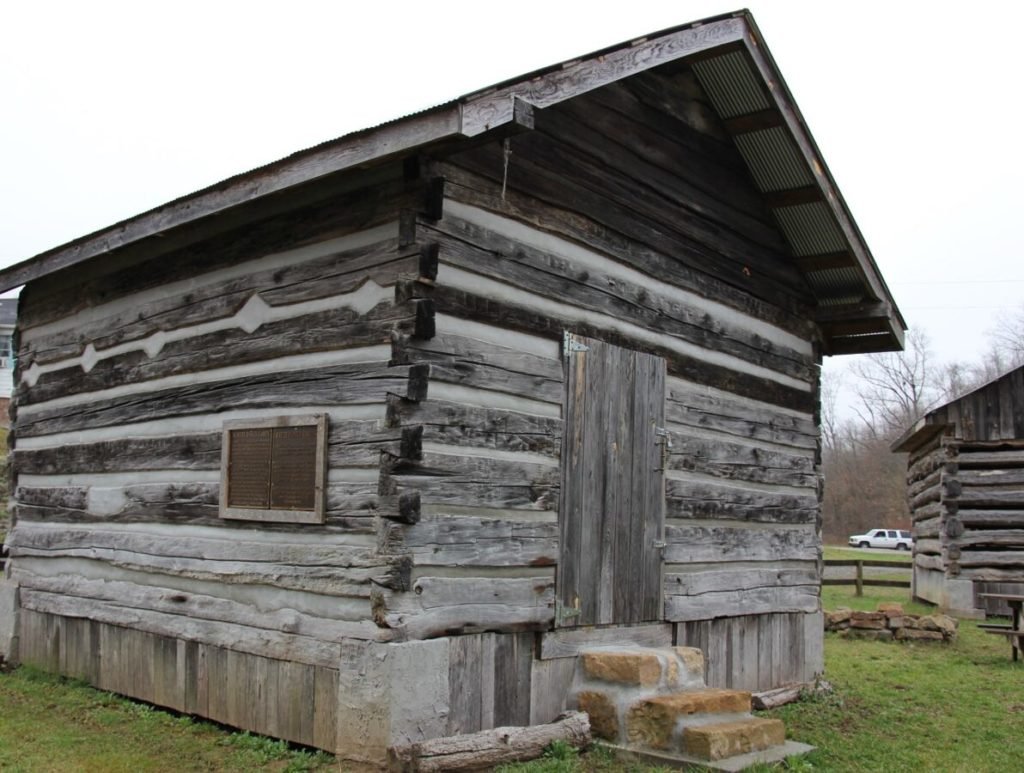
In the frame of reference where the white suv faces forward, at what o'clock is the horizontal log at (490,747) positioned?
The horizontal log is roughly at 9 o'clock from the white suv.

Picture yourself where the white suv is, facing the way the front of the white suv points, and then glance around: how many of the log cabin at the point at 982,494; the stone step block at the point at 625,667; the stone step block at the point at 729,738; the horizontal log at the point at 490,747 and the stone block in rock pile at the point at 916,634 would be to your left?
5

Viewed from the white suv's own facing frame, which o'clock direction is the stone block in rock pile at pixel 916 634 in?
The stone block in rock pile is roughly at 9 o'clock from the white suv.

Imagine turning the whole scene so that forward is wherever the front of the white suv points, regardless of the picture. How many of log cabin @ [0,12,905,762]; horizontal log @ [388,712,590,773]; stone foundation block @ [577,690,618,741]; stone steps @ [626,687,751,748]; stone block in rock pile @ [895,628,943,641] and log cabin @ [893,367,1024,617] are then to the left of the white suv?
6

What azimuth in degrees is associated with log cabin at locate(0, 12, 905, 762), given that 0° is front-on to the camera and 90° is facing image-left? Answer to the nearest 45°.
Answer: approximately 315°

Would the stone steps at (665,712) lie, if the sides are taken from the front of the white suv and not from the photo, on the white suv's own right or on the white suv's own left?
on the white suv's own left

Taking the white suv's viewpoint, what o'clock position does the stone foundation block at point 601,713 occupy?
The stone foundation block is roughly at 9 o'clock from the white suv.

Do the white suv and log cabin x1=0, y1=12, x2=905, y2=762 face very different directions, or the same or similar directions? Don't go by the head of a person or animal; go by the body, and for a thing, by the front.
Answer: very different directions

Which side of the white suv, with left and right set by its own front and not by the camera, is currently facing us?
left

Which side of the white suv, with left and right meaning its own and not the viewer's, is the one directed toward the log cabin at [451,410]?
left

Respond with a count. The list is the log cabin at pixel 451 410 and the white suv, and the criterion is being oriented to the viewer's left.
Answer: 1
